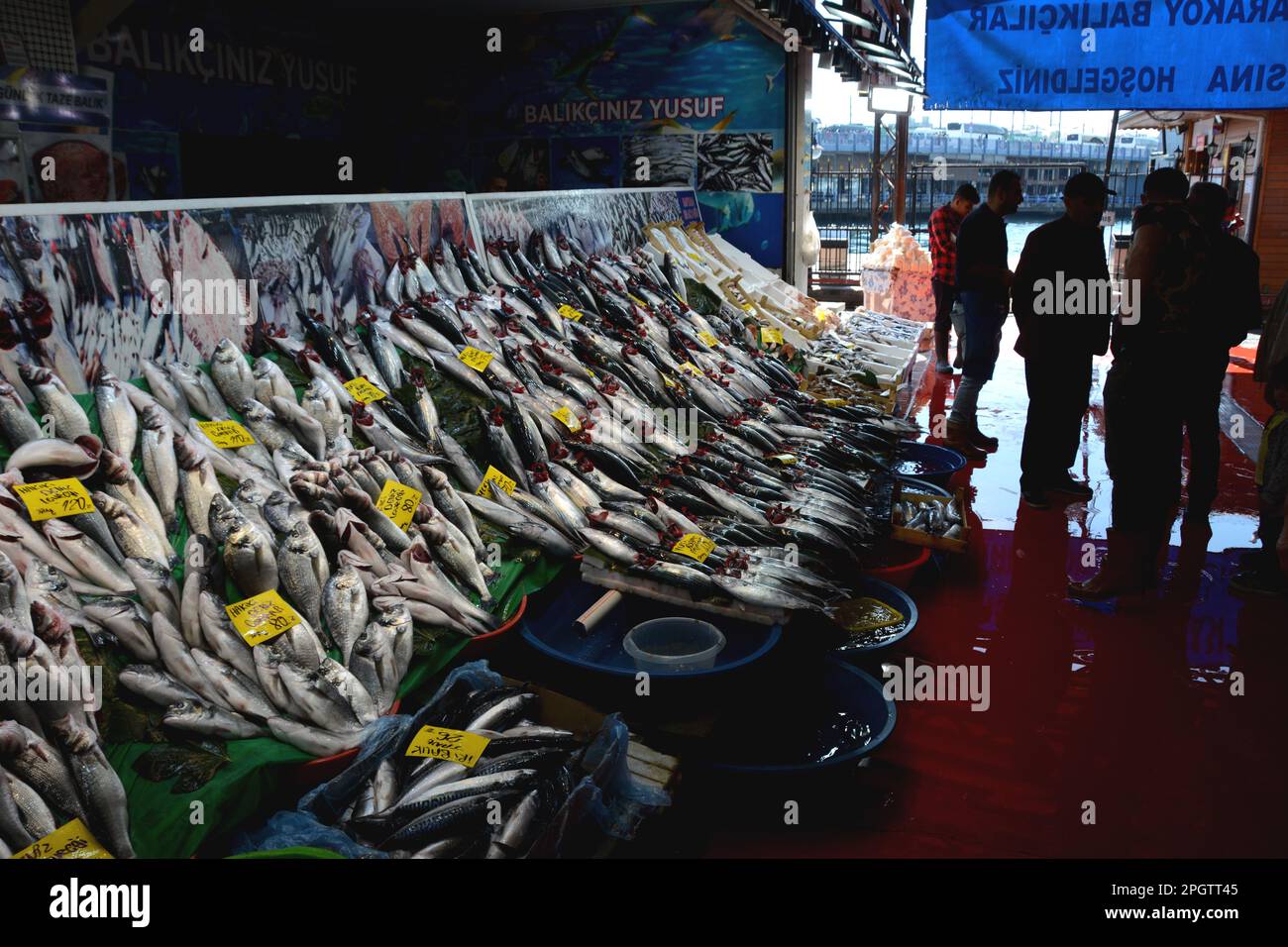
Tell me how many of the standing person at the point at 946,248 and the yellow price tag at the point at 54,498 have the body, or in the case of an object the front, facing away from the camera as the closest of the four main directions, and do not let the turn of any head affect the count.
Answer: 0

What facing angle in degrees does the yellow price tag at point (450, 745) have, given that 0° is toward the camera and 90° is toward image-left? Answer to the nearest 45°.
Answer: approximately 0°

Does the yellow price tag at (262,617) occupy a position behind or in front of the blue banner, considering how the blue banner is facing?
behind

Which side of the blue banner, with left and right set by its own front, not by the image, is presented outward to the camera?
back

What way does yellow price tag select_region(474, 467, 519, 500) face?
toward the camera

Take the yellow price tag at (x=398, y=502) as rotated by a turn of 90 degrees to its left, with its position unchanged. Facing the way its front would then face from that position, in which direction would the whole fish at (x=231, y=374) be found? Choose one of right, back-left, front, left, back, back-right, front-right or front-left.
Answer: back-left

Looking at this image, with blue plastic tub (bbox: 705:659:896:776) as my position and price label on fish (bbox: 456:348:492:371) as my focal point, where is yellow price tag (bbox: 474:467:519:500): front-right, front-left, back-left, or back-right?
front-left

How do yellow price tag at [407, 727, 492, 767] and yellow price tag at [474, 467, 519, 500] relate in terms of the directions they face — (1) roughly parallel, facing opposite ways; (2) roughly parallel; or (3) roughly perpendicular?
roughly parallel

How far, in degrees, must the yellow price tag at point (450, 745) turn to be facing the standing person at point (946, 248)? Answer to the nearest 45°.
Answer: approximately 135° to its left

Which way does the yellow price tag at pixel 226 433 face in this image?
toward the camera

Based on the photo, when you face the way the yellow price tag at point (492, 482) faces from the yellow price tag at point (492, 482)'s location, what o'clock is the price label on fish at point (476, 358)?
The price label on fish is roughly at 6 o'clock from the yellow price tag.

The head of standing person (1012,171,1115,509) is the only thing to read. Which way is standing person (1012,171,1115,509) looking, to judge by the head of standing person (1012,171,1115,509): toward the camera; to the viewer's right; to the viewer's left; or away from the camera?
to the viewer's right

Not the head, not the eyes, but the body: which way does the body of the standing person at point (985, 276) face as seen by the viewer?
to the viewer's right

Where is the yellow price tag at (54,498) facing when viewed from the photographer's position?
facing the viewer
